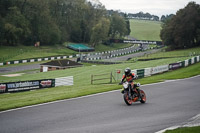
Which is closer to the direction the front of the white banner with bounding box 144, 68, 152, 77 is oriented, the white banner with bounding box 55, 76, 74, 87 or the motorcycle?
the motorcycle

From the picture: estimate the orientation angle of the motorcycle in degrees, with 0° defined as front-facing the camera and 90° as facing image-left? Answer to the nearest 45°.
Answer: approximately 45°

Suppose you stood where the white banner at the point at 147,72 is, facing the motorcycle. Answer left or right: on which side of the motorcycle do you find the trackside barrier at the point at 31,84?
right

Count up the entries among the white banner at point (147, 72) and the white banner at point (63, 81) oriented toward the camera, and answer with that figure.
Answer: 2

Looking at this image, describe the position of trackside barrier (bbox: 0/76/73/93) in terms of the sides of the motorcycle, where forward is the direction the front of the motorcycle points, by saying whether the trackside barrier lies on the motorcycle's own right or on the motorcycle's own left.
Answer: on the motorcycle's own right

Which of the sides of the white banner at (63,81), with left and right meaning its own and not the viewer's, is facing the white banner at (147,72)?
left

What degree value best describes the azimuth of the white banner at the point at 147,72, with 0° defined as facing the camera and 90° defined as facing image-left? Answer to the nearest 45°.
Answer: approximately 0°

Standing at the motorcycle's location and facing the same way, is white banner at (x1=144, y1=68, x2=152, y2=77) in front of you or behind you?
behind

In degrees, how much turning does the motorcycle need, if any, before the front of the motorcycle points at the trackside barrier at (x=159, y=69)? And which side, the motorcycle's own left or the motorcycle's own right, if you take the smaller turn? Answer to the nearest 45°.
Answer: approximately 135° to the motorcycle's own right

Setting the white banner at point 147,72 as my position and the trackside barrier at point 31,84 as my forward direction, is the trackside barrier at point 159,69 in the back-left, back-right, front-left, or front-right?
back-right
